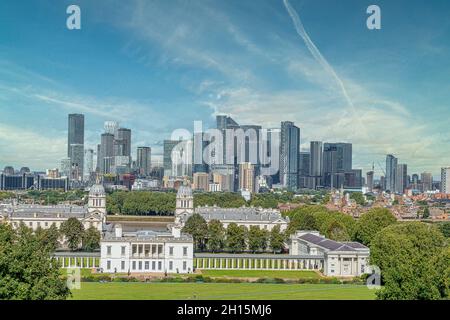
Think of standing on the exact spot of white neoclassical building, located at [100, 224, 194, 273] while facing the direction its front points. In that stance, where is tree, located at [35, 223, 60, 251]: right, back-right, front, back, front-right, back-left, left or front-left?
back-right

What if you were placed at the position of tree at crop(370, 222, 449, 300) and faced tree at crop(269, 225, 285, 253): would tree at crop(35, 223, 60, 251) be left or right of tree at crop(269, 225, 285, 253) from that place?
left

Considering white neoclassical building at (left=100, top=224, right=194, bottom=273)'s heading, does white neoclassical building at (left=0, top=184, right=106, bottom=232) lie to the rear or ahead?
to the rear

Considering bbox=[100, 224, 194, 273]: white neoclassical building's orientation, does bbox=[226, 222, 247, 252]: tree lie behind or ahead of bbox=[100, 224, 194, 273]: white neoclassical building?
behind

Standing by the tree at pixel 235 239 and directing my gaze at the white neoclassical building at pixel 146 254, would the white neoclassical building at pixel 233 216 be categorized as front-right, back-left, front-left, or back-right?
back-right

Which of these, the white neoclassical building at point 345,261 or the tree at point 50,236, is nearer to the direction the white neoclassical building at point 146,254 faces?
the white neoclassical building

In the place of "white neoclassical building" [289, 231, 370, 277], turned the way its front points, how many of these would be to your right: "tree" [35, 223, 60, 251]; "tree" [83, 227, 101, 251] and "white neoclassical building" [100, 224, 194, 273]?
3

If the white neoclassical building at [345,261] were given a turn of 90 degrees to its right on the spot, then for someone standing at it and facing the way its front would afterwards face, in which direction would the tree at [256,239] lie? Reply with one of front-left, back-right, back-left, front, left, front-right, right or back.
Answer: front-right

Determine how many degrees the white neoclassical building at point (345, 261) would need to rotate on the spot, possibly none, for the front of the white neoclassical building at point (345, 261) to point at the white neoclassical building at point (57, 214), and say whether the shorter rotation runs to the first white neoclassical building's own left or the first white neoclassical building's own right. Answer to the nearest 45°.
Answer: approximately 135° to the first white neoclassical building's own right

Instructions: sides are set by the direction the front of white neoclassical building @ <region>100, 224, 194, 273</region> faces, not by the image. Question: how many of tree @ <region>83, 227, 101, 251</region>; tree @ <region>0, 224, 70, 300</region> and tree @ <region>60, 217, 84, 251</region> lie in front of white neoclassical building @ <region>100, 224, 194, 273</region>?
1

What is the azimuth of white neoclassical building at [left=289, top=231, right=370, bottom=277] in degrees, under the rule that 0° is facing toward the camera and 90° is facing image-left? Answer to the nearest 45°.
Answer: approximately 0°

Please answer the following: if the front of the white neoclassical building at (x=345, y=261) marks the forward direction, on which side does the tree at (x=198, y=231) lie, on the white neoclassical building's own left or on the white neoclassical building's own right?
on the white neoclassical building's own right

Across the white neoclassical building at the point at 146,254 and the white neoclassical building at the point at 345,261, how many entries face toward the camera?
2
